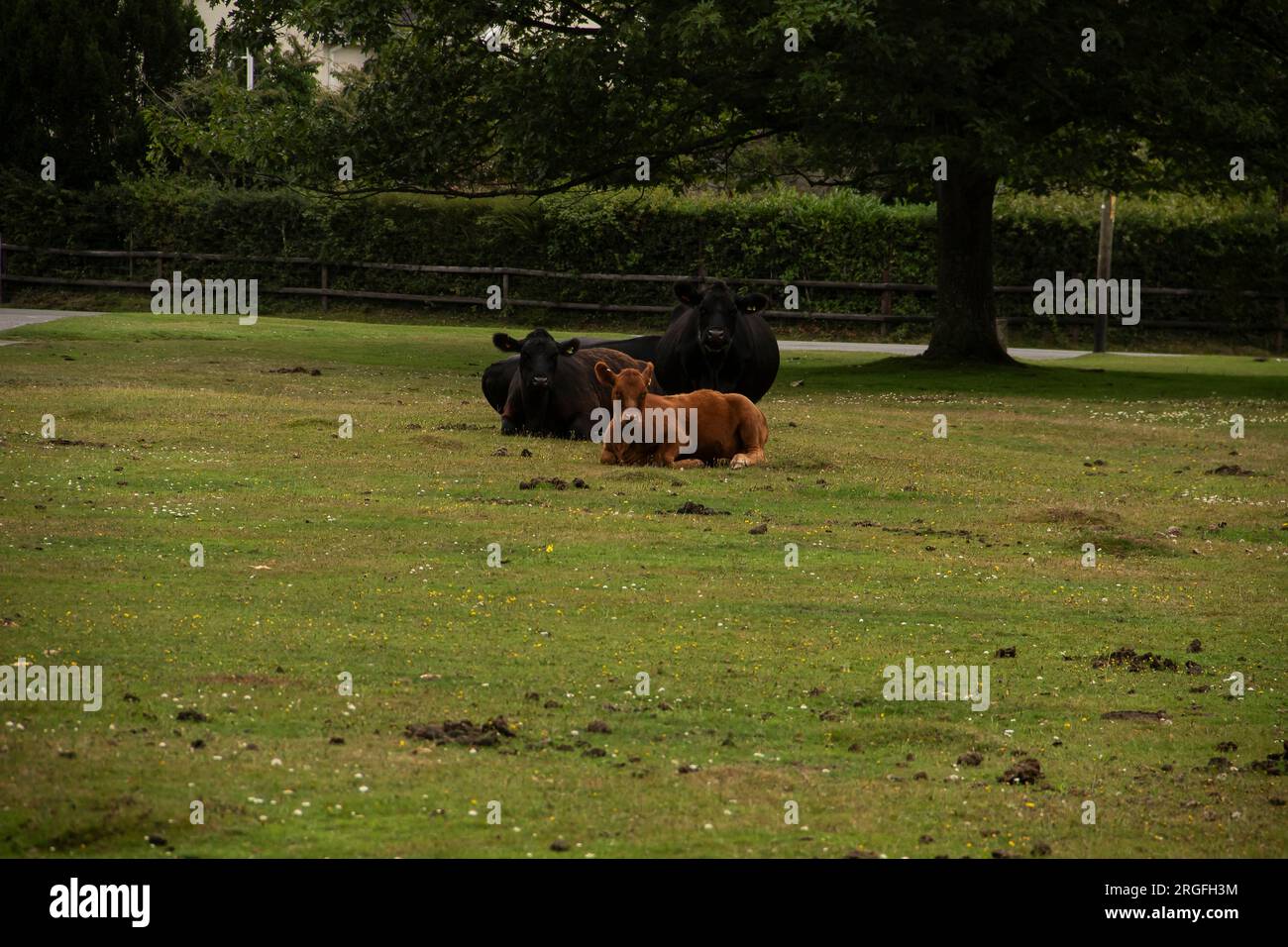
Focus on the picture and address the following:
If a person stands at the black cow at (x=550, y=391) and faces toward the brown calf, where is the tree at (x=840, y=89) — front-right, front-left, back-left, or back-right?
back-left

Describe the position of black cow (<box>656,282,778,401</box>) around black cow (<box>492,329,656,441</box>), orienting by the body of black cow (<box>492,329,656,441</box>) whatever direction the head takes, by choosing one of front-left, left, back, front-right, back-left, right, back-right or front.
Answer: back

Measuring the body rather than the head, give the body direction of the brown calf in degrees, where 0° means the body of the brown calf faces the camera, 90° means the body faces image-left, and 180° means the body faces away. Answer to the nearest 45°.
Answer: approximately 45°

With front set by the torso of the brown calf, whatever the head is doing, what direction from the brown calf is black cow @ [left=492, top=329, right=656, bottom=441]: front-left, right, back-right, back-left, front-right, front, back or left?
right

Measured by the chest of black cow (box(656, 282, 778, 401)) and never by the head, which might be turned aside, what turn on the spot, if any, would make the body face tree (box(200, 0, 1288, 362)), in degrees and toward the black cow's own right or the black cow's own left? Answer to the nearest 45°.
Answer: approximately 180°

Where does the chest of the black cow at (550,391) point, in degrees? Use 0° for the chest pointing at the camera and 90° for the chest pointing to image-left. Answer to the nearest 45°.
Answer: approximately 45°

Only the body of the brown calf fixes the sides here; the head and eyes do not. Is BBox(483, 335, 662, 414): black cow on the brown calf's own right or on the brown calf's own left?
on the brown calf's own right

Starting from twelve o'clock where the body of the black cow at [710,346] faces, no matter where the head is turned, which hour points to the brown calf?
The brown calf is roughly at 12 o'clock from the black cow.

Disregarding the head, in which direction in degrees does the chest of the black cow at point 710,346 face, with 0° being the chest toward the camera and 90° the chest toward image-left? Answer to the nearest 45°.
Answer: approximately 0°
